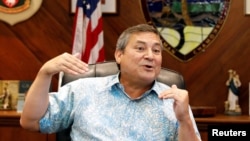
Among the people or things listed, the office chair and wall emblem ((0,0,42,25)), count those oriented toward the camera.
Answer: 2

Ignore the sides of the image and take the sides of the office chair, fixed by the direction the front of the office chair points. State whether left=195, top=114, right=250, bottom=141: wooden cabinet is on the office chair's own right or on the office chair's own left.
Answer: on the office chair's own left

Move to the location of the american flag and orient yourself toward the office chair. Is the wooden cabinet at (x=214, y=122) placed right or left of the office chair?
left

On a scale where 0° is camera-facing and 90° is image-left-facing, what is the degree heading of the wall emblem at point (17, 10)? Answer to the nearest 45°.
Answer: approximately 0°

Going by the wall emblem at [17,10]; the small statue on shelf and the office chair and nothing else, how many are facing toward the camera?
3

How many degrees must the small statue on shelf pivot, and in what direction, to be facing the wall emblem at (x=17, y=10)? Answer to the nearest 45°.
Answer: approximately 90° to its right

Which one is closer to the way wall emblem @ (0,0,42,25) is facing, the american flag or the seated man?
the seated man

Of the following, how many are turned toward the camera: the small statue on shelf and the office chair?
2
